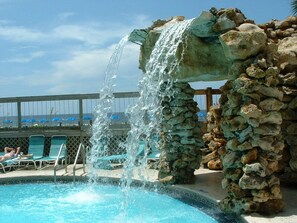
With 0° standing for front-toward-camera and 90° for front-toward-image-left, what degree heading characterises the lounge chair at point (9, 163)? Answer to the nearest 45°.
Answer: approximately 45°

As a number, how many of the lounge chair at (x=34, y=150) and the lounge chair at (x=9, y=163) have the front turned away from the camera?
0

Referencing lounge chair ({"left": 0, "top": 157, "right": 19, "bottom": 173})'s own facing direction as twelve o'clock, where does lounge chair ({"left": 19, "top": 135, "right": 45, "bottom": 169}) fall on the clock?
lounge chair ({"left": 19, "top": 135, "right": 45, "bottom": 169}) is roughly at 6 o'clock from lounge chair ({"left": 0, "top": 157, "right": 19, "bottom": 173}).

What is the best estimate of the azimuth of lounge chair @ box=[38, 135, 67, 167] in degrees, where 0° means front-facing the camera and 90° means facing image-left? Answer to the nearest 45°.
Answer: approximately 45°

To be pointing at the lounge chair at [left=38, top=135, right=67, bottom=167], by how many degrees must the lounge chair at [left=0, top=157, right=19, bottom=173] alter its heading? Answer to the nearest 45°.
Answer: approximately 135° to its left
